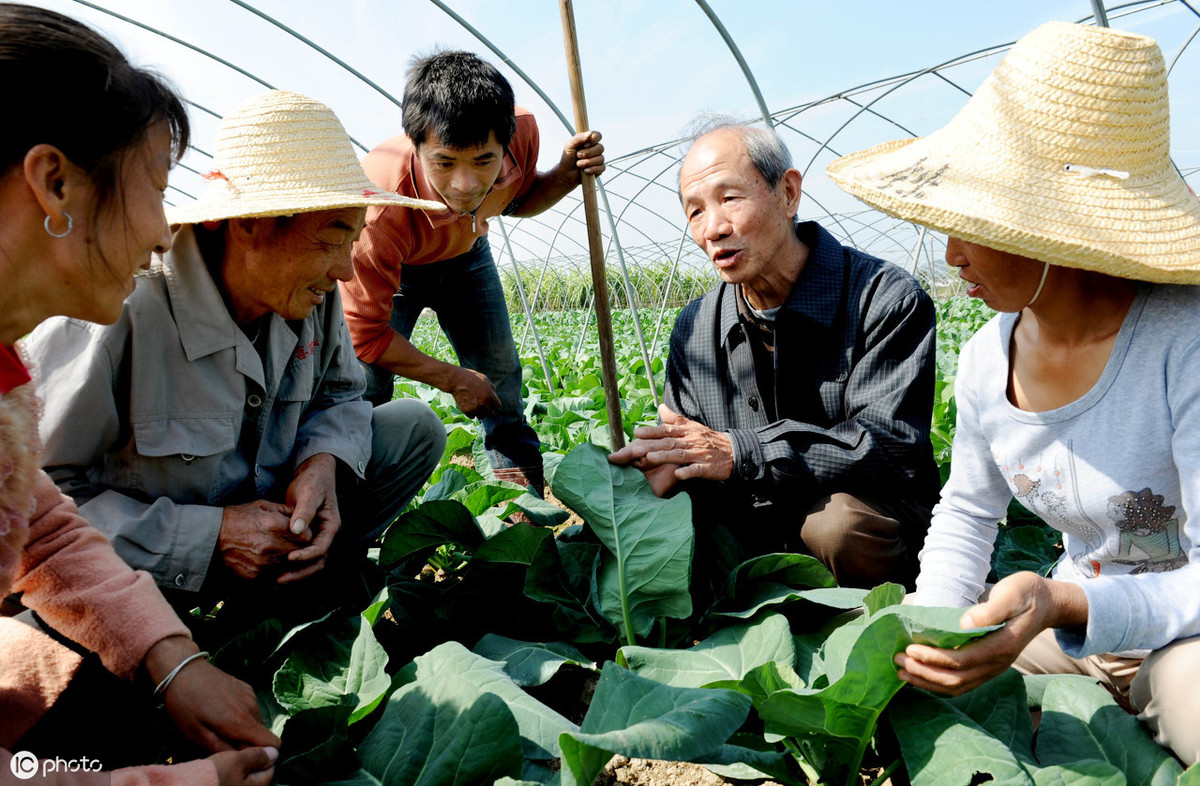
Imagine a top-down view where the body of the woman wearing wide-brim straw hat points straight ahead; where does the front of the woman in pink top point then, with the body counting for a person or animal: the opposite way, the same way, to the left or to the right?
the opposite way

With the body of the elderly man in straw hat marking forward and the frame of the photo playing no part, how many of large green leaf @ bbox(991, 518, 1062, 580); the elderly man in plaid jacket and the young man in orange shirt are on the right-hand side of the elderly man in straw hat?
0

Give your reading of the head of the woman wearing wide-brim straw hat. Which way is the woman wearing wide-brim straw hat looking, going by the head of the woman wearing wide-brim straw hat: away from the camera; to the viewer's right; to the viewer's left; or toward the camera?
to the viewer's left

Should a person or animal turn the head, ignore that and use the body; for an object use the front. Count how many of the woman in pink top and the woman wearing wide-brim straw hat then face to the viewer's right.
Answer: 1

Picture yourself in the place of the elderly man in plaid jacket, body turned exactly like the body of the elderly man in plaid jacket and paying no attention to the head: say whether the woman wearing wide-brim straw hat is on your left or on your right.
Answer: on your left

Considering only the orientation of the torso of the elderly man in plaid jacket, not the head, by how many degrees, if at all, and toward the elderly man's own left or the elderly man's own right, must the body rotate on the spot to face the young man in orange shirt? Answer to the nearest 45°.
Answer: approximately 90° to the elderly man's own right

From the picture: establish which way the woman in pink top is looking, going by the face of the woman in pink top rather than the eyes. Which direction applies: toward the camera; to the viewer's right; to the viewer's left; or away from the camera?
to the viewer's right

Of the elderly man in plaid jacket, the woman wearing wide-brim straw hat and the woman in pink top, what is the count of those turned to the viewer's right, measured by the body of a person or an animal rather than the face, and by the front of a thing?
1

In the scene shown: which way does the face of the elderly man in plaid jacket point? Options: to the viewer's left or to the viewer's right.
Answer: to the viewer's left

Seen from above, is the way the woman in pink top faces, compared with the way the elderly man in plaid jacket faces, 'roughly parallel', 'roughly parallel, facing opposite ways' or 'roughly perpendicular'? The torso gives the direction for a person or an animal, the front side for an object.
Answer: roughly parallel, facing opposite ways

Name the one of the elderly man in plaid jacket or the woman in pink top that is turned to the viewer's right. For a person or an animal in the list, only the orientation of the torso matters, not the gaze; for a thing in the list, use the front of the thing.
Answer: the woman in pink top

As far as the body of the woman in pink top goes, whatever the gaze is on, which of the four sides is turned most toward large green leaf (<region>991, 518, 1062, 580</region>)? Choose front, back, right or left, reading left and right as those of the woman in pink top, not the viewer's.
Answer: front

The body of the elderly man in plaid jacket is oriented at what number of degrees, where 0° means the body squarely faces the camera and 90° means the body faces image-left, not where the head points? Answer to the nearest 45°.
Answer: approximately 45°

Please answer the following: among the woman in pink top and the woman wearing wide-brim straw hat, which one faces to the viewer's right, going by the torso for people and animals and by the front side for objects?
the woman in pink top

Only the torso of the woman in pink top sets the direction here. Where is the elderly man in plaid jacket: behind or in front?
in front

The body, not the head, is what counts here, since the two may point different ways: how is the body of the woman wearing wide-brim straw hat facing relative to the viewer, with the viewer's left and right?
facing the viewer and to the left of the viewer

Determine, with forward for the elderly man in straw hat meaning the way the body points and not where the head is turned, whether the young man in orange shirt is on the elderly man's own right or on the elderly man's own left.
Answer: on the elderly man's own left
